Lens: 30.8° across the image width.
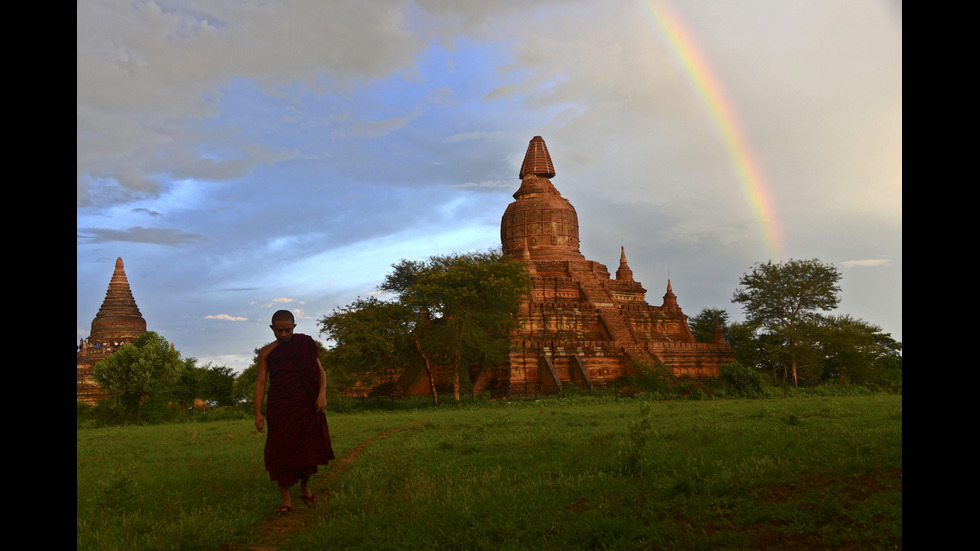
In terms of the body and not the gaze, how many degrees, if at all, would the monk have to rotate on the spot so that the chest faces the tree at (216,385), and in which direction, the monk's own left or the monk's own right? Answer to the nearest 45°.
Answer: approximately 180°

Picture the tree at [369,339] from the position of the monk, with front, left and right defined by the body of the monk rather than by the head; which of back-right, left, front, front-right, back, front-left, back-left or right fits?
back

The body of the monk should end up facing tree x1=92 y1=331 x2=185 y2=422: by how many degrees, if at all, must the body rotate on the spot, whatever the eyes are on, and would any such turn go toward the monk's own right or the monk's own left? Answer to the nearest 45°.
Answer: approximately 180°

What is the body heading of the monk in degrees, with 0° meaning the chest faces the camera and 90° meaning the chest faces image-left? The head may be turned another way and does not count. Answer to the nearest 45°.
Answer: approximately 0°
